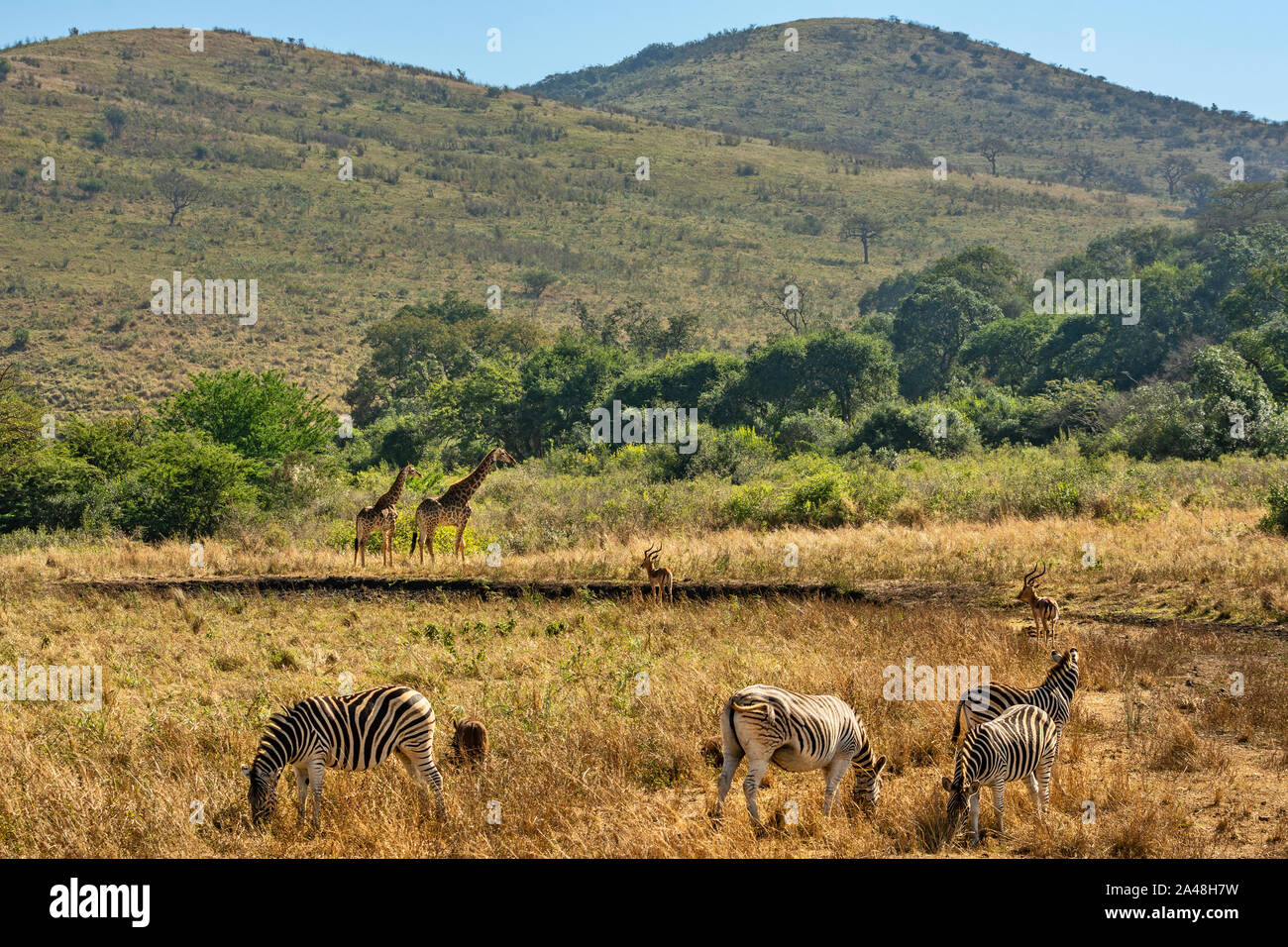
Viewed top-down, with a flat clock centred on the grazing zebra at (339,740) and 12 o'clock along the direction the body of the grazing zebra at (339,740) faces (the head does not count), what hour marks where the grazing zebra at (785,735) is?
the grazing zebra at (785,735) is roughly at 7 o'clock from the grazing zebra at (339,740).

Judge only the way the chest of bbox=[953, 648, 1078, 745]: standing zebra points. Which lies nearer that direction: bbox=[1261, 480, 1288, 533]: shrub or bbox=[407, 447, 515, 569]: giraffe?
the shrub

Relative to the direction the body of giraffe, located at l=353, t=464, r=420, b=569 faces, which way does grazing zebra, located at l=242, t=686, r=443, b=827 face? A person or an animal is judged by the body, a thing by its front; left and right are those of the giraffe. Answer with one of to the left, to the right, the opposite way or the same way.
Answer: the opposite way

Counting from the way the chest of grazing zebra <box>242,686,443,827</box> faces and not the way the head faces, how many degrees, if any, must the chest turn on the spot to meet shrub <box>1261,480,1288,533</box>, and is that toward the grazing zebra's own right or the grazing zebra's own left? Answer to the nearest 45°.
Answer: approximately 135° to the grazing zebra's own right

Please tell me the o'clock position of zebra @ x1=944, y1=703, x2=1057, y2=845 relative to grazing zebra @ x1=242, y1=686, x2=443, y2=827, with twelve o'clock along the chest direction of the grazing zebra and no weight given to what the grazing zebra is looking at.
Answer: The zebra is roughly at 7 o'clock from the grazing zebra.

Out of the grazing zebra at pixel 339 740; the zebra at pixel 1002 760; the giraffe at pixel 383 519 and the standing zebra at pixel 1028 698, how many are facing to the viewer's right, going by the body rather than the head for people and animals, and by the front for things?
2

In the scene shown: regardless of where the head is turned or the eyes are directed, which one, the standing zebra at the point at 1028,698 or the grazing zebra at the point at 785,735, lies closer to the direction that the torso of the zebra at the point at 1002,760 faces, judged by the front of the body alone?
the grazing zebra

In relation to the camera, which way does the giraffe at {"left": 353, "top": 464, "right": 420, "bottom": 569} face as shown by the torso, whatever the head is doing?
to the viewer's right

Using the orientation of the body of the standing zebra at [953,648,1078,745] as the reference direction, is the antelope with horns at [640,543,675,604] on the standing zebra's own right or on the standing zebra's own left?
on the standing zebra's own left

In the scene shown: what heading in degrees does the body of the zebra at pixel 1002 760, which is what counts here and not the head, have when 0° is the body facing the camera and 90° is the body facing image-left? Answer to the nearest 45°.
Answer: approximately 45°

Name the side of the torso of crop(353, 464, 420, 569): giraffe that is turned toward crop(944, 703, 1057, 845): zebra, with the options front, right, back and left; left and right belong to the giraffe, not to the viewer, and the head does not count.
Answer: right

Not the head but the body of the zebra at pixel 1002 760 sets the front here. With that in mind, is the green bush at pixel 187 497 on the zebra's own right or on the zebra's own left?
on the zebra's own right

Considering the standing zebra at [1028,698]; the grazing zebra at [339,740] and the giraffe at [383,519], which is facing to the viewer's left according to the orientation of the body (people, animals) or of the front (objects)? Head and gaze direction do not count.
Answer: the grazing zebra

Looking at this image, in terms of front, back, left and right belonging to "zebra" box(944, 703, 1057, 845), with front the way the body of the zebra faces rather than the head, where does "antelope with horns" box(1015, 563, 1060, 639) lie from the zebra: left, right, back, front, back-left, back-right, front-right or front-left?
back-right

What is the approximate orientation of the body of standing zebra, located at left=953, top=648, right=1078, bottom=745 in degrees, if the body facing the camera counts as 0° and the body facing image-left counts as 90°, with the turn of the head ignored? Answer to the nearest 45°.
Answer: approximately 270°

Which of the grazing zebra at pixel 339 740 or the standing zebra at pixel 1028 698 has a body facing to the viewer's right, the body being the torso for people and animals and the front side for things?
the standing zebra

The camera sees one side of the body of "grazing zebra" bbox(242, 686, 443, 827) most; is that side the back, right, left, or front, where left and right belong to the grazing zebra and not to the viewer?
left
